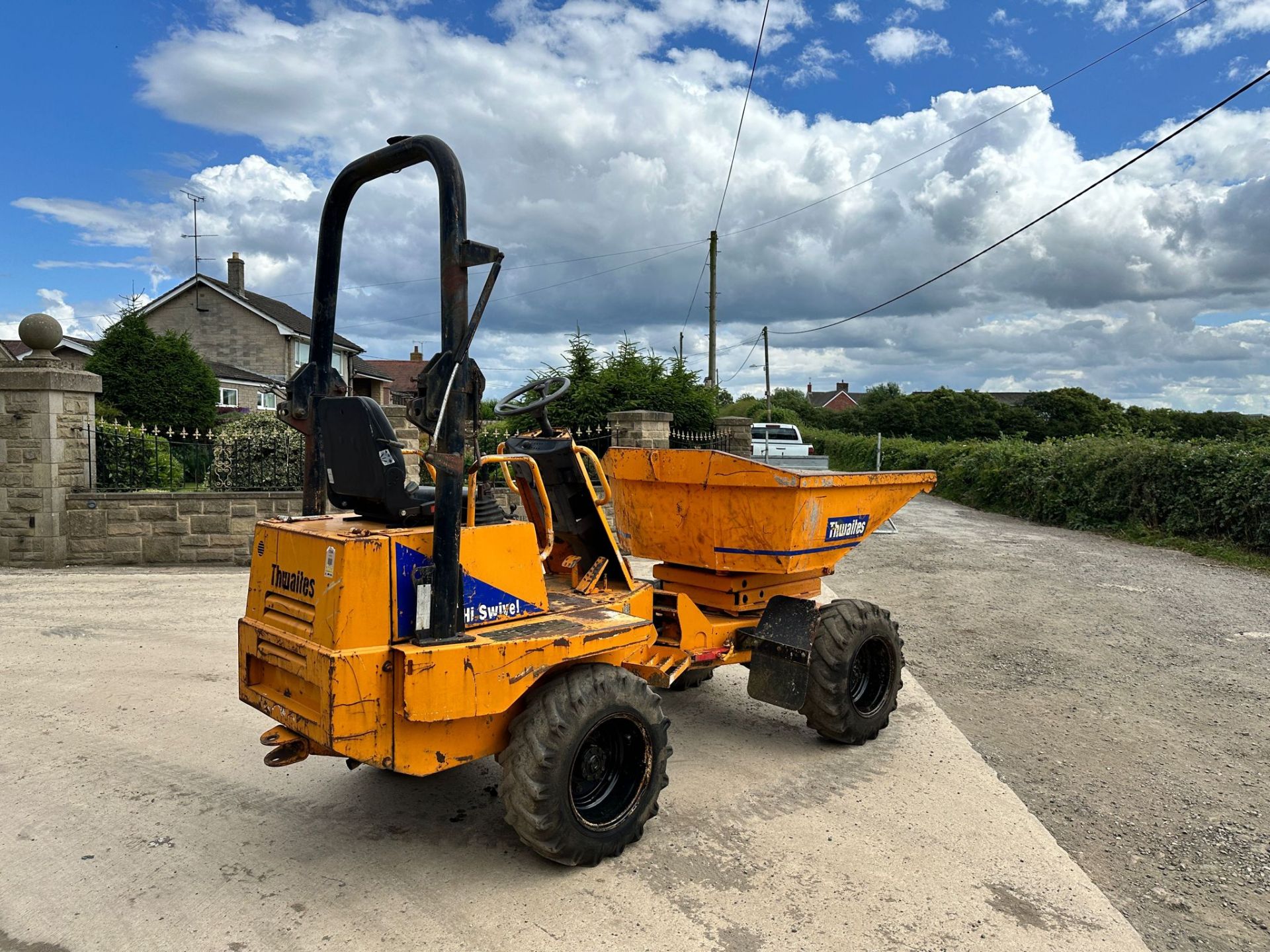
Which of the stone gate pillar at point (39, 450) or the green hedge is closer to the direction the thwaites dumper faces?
the green hedge

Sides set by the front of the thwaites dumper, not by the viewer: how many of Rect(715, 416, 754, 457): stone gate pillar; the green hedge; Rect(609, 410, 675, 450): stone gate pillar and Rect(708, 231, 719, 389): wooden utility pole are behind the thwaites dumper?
0

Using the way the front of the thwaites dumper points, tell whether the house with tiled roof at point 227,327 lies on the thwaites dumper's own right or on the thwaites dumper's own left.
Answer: on the thwaites dumper's own left

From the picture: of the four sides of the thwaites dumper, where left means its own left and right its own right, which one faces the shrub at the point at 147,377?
left

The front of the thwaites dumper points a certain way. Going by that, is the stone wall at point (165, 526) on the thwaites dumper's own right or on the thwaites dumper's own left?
on the thwaites dumper's own left

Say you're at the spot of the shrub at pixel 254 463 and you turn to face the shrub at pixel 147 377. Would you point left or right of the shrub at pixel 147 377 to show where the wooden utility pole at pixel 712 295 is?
right

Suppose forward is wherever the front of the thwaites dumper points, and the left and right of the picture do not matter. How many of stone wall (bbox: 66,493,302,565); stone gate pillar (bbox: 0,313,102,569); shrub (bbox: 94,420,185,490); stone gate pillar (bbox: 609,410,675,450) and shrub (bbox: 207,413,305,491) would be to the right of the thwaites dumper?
0

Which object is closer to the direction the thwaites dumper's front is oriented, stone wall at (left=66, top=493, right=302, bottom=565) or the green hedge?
the green hedge

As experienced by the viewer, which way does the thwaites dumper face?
facing away from the viewer and to the right of the viewer

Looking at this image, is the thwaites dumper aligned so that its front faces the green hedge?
yes

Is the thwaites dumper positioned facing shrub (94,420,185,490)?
no

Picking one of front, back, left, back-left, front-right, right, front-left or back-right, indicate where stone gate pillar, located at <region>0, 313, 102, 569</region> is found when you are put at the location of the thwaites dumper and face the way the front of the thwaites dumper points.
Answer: left

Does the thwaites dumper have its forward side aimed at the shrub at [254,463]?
no

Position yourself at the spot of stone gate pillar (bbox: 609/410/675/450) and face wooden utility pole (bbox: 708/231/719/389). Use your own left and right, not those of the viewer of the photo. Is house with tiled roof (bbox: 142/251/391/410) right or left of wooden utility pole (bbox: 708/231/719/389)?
left

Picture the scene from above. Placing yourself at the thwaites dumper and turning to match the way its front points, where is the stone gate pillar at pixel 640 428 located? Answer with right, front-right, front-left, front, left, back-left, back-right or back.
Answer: front-left

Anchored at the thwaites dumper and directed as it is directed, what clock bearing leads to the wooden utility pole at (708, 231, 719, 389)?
The wooden utility pole is roughly at 11 o'clock from the thwaites dumper.
